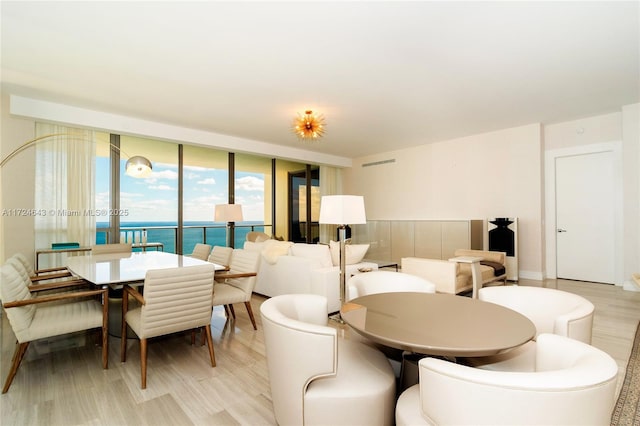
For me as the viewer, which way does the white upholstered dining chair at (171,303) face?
facing away from the viewer and to the left of the viewer

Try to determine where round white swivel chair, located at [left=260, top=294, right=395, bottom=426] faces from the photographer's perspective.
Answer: facing to the right of the viewer

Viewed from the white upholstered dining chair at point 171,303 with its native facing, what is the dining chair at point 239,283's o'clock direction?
The dining chair is roughly at 3 o'clock from the white upholstered dining chair.

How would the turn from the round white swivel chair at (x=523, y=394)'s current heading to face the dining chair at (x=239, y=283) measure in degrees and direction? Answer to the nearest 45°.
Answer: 0° — it already faces it

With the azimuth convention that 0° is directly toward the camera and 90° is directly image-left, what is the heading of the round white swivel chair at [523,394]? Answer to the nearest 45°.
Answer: approximately 135°

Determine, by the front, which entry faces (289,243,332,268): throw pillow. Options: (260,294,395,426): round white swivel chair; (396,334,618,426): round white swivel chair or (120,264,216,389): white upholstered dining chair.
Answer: (396,334,618,426): round white swivel chair

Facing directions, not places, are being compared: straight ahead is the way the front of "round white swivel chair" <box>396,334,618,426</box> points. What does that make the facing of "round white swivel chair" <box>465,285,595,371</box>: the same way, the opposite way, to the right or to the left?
to the left
